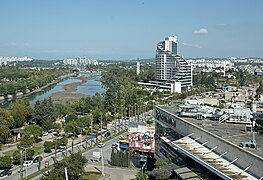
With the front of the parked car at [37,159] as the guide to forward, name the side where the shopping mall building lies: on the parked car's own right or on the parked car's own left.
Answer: on the parked car's own left

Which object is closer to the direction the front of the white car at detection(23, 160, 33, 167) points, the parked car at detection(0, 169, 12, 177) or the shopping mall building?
the parked car

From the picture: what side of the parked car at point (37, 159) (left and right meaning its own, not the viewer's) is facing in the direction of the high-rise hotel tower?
back

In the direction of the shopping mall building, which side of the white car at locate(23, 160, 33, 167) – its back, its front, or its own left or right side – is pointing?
left

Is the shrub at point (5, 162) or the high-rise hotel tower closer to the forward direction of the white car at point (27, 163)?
the shrub

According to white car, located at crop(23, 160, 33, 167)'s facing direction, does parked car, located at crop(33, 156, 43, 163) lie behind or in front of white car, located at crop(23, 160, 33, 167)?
behind

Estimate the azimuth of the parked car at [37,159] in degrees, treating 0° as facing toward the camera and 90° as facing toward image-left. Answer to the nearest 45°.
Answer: approximately 45°
